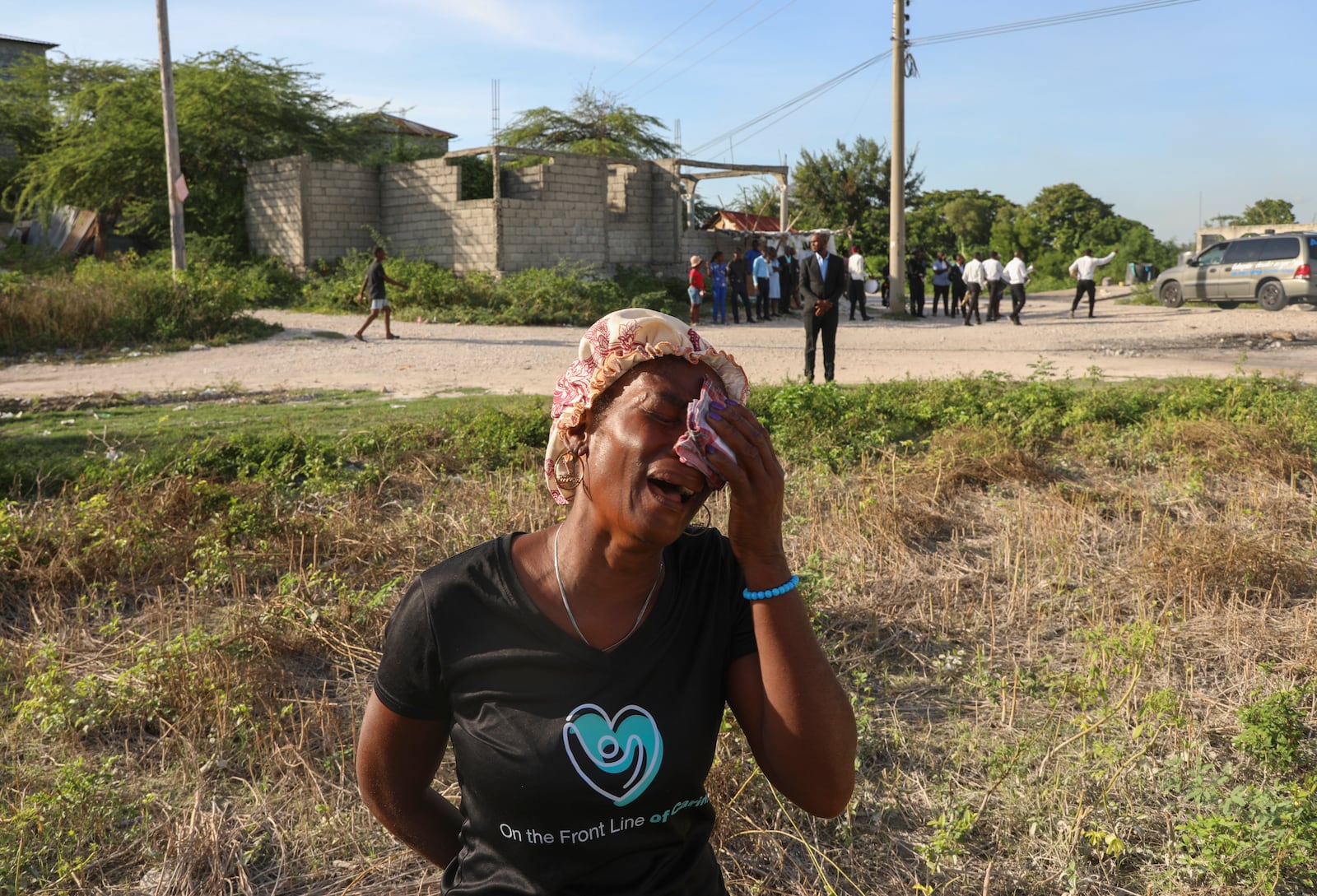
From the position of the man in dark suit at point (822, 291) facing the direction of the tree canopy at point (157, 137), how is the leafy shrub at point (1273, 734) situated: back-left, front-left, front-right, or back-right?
back-left

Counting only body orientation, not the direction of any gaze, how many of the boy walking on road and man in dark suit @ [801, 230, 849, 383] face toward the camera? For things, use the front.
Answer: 1

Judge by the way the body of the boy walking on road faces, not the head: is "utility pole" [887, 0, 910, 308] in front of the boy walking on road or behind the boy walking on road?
in front

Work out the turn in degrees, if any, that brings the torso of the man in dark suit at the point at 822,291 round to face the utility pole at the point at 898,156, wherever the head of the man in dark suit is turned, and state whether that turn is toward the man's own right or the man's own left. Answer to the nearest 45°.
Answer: approximately 180°

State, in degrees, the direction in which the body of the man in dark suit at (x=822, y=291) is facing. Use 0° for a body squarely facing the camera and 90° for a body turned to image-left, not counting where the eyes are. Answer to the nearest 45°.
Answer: approximately 0°

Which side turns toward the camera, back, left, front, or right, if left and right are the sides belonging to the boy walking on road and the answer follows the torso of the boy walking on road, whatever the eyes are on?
right

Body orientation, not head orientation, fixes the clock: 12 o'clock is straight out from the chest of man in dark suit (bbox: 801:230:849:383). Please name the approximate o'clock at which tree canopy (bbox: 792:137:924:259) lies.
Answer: The tree canopy is roughly at 6 o'clock from the man in dark suit.

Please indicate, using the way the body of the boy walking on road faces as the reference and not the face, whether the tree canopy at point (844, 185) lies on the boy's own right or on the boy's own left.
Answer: on the boy's own left

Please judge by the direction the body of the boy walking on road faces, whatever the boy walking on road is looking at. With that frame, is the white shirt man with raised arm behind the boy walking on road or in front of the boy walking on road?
in front

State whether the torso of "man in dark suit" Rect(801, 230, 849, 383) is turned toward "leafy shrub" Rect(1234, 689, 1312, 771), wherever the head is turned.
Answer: yes

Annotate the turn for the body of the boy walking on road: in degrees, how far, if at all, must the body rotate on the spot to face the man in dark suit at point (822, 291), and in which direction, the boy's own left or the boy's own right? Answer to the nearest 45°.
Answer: approximately 45° to the boy's own right

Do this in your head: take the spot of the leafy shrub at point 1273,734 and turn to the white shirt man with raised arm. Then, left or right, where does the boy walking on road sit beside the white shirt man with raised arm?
left

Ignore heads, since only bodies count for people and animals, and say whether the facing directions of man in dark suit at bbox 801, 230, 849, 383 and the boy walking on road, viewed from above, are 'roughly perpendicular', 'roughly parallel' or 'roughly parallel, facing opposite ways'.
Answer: roughly perpendicular
